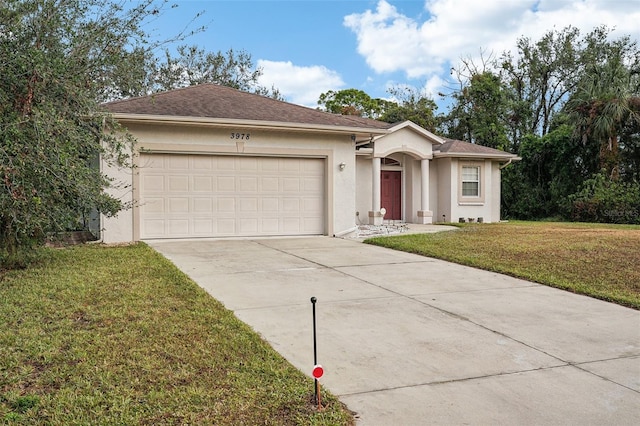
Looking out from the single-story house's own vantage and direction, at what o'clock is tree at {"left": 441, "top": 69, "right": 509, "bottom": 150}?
The tree is roughly at 7 o'clock from the single-story house.

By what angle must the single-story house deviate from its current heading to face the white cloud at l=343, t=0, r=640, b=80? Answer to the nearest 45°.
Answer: approximately 135° to its left

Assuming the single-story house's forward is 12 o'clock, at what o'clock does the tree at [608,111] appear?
The tree is roughly at 8 o'clock from the single-story house.

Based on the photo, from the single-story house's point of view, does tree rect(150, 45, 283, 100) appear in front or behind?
behind

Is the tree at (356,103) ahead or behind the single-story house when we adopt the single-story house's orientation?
behind

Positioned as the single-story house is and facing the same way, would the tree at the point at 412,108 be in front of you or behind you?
behind

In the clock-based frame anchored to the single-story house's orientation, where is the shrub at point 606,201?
The shrub is roughly at 8 o'clock from the single-story house.

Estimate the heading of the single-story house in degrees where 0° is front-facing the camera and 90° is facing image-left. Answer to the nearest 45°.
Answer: approximately 0°

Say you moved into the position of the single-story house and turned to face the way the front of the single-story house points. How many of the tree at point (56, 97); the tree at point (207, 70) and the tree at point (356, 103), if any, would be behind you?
2
